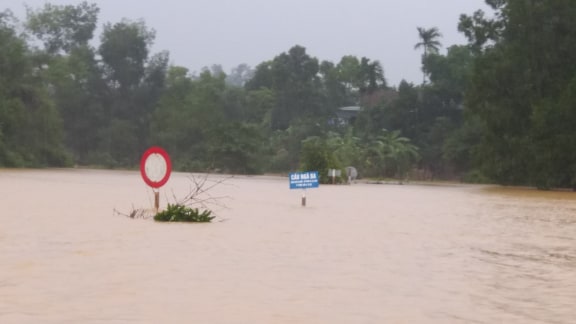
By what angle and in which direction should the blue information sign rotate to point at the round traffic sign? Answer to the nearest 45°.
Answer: approximately 45° to its right

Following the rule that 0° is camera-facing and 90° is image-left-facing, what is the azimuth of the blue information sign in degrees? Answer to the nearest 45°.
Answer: approximately 0°
